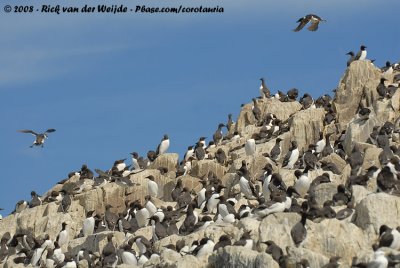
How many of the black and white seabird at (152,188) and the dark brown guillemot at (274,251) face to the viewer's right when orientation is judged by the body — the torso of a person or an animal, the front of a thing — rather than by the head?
0

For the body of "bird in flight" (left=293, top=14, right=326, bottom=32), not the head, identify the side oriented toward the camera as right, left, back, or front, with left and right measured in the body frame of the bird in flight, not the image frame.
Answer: right

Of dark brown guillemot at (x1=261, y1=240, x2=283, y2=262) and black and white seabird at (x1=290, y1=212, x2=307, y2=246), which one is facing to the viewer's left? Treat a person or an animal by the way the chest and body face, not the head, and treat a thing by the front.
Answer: dark brown guillemot at (x1=261, y1=240, x2=283, y2=262)

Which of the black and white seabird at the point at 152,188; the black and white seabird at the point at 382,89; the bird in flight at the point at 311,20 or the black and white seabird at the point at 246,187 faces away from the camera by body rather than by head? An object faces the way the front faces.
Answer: the black and white seabird at the point at 382,89

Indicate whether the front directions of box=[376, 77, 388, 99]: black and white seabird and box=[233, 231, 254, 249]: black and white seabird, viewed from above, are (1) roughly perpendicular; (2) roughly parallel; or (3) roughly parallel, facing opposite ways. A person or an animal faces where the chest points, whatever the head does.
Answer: roughly perpendicular
